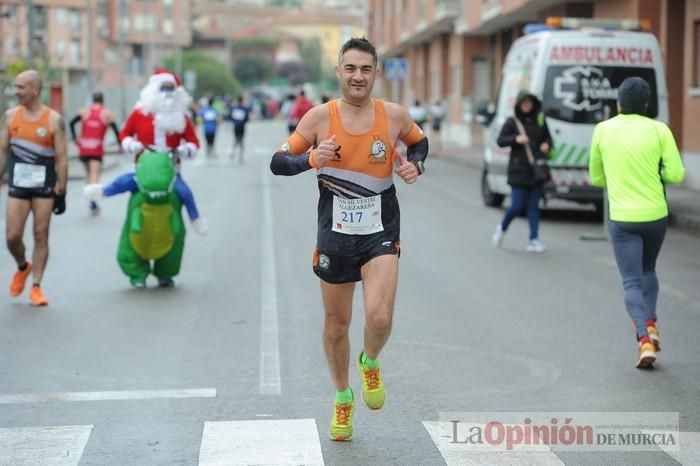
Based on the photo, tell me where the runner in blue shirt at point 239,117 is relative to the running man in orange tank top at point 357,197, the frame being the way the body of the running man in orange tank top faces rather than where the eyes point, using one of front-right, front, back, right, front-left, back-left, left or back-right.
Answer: back

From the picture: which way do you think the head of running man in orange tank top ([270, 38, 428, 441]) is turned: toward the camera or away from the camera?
toward the camera

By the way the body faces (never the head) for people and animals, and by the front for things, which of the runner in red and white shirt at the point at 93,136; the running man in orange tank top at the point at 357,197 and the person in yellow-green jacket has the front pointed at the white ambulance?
the person in yellow-green jacket

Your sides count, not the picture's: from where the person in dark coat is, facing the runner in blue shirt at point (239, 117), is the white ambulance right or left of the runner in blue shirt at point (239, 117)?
right

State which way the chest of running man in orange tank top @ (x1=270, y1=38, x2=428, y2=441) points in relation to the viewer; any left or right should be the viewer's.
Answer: facing the viewer

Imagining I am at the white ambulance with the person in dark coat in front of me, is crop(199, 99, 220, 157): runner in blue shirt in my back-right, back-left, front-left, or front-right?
back-right

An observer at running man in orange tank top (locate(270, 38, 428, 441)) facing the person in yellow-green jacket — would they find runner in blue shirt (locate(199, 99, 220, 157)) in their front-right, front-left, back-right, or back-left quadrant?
front-left

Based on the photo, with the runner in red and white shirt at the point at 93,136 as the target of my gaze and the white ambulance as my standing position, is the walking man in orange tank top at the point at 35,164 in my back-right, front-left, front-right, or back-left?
front-left

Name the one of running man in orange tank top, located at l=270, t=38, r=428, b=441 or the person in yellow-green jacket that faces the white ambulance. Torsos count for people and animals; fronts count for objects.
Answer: the person in yellow-green jacket

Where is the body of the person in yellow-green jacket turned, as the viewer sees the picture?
away from the camera

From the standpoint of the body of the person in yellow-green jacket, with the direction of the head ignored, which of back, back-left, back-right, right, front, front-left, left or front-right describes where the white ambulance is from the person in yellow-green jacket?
front

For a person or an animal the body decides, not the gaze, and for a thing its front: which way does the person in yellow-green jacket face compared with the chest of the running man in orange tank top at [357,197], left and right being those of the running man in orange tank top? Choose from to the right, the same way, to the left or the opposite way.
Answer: the opposite way
